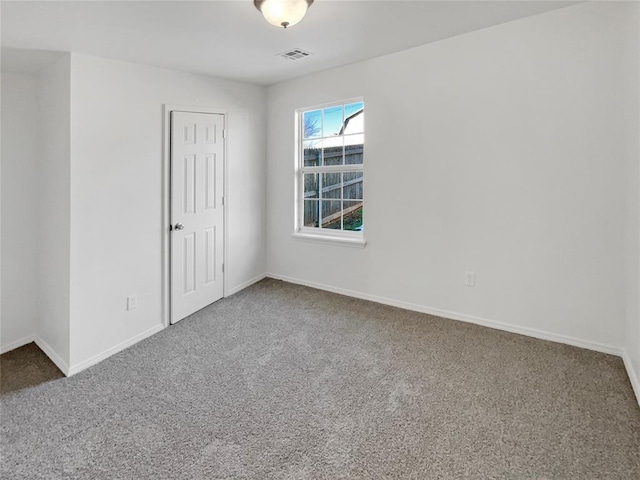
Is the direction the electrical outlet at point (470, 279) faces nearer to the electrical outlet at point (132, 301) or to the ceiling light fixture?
the ceiling light fixture

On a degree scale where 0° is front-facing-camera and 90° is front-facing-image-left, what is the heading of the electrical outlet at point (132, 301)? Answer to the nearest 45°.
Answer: approximately 315°

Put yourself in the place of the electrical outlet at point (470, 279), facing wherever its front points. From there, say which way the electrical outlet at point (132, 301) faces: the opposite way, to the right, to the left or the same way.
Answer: to the left

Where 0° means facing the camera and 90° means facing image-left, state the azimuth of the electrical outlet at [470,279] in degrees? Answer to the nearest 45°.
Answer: approximately 0°

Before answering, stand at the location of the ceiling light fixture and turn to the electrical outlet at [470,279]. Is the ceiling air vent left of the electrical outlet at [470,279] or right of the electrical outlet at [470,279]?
left

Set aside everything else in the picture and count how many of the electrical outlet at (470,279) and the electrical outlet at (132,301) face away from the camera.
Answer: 0

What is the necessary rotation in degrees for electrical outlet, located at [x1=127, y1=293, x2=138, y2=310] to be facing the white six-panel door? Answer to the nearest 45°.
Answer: approximately 90° to its left
